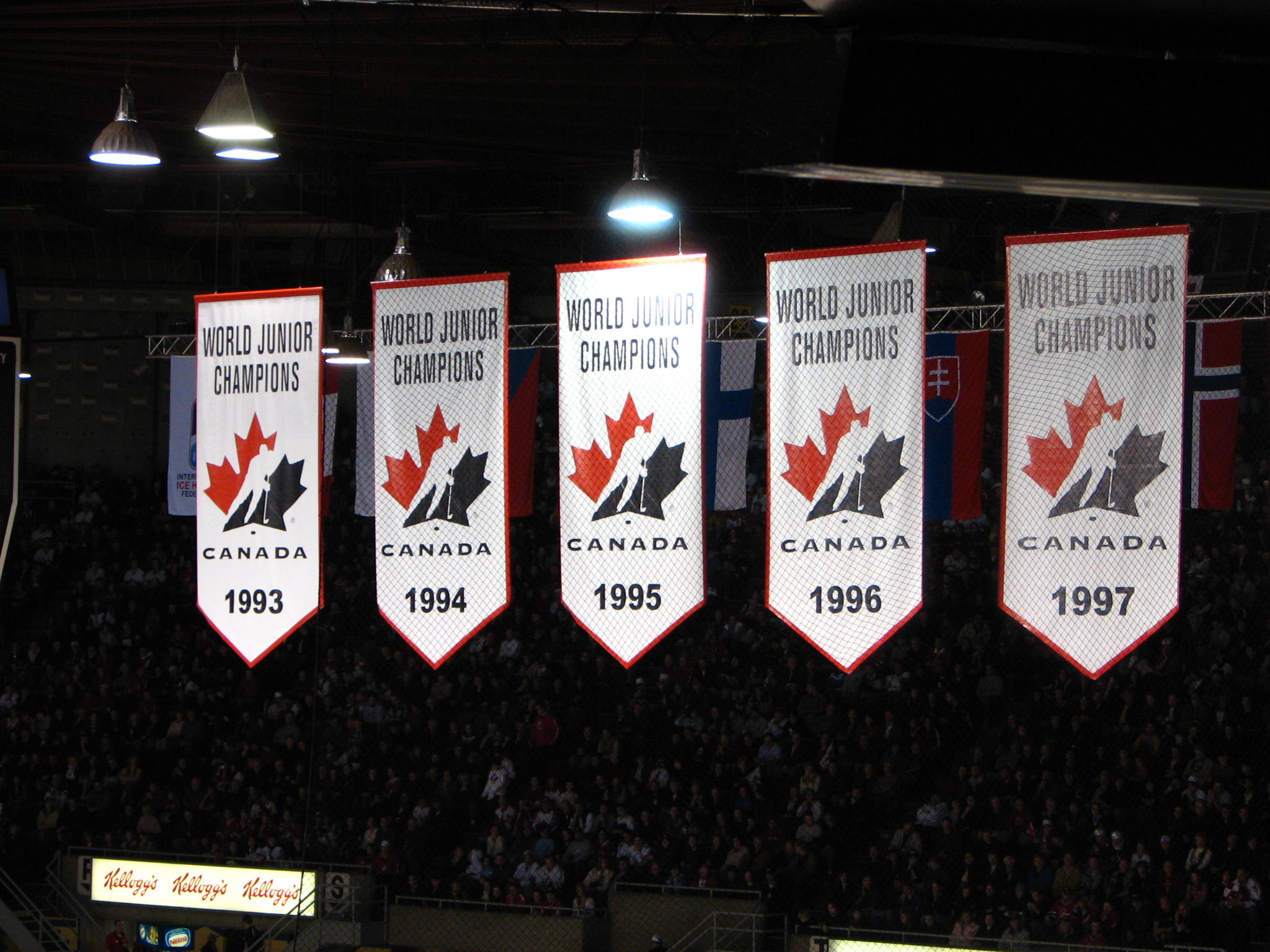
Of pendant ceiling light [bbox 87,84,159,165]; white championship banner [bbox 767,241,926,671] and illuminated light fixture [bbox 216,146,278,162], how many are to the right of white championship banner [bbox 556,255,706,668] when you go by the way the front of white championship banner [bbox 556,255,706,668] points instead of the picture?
2

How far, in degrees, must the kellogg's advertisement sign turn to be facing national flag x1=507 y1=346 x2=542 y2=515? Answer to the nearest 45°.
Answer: approximately 45° to its left

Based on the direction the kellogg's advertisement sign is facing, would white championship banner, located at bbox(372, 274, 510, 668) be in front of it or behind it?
in front

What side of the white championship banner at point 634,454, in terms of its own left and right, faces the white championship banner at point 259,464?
right

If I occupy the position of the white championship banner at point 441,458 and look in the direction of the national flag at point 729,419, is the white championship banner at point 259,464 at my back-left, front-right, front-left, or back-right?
back-left

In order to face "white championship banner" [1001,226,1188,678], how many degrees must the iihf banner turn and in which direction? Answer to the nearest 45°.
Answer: approximately 45° to its left

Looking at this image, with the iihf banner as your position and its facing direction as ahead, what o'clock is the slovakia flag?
The slovakia flag is roughly at 10 o'clock from the iihf banner.

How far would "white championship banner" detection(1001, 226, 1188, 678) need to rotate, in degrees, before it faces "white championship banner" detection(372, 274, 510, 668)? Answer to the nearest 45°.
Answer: approximately 90° to its right
